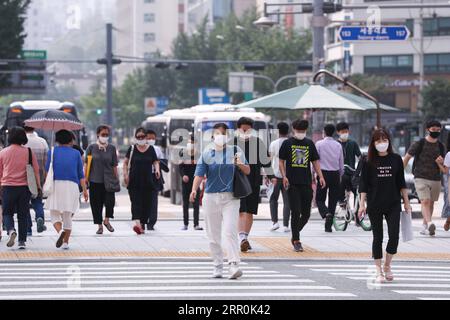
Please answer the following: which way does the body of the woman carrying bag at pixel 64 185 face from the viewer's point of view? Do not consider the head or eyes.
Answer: away from the camera

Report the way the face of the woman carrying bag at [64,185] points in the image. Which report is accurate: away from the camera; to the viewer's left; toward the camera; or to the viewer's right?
away from the camera

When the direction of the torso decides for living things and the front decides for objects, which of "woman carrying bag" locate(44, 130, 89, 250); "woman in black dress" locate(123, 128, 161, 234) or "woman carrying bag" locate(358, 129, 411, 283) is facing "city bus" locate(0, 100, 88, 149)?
"woman carrying bag" locate(44, 130, 89, 250)

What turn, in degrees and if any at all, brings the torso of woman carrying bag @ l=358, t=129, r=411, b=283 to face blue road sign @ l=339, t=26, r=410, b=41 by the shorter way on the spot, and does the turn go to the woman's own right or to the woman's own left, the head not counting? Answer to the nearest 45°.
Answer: approximately 180°

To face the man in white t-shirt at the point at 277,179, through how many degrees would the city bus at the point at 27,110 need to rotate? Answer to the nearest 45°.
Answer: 0° — it already faces them

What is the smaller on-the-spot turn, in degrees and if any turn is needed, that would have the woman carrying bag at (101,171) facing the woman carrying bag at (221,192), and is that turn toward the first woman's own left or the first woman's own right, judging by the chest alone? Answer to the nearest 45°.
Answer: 0° — they already face them
